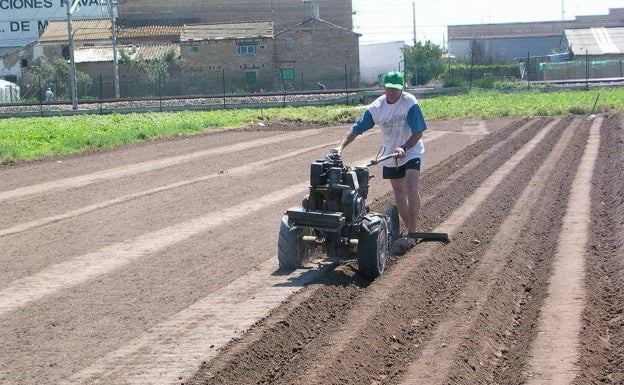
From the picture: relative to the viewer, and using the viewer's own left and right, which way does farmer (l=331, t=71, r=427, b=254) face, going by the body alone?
facing the viewer and to the left of the viewer

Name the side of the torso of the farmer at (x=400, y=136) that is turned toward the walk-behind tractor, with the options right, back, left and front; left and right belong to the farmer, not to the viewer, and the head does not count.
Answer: front
